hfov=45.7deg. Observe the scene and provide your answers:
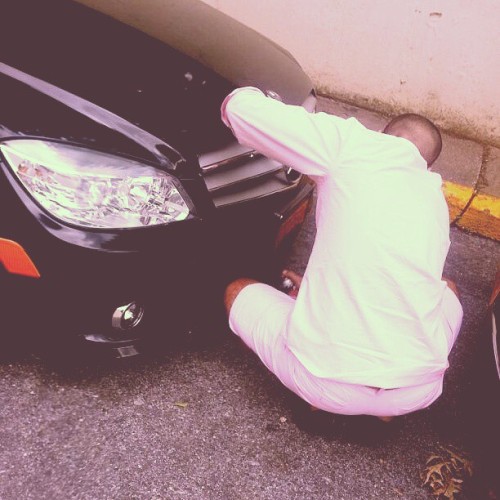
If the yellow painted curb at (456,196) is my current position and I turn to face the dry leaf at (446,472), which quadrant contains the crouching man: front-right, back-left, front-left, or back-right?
front-right

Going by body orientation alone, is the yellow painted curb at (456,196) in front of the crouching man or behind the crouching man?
in front

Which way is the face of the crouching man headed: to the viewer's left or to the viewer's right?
to the viewer's left

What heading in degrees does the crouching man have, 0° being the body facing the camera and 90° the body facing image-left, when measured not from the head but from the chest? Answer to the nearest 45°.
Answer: approximately 180°

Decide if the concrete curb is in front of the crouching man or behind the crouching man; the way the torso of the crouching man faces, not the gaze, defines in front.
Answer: in front
